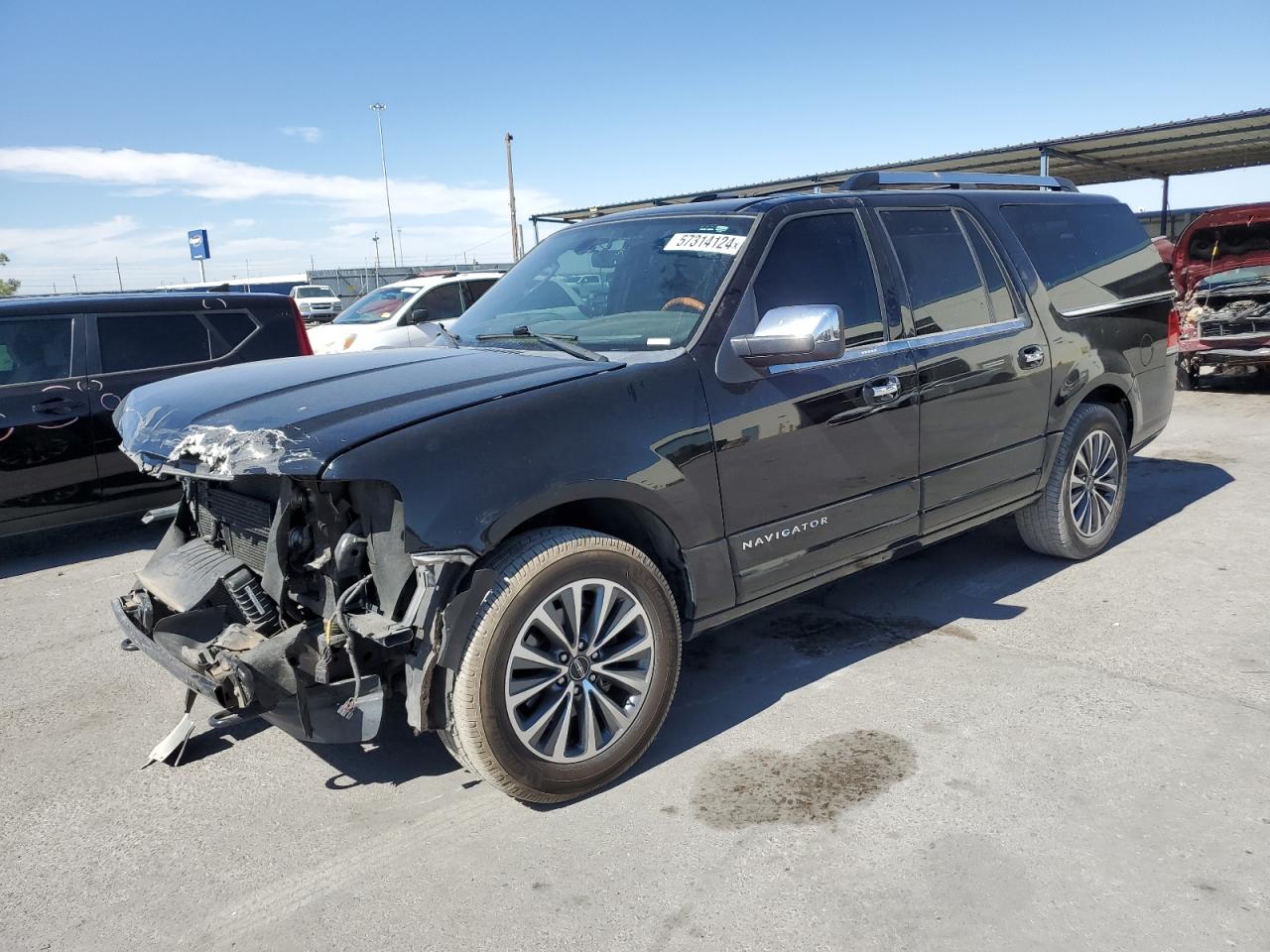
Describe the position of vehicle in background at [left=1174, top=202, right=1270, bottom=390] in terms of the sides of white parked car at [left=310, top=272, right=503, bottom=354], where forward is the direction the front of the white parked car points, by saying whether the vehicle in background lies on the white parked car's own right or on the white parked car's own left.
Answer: on the white parked car's own left

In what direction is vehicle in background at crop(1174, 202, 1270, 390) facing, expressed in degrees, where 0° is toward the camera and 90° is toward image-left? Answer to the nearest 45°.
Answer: approximately 0°

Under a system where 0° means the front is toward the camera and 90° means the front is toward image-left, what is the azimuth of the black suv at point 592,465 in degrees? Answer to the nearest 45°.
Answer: approximately 45°

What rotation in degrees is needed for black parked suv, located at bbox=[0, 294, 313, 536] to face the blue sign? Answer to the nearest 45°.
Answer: approximately 90° to its right

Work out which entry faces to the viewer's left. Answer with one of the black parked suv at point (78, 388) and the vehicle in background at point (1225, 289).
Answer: the black parked suv

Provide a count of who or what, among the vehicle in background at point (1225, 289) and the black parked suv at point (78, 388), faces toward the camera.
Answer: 1

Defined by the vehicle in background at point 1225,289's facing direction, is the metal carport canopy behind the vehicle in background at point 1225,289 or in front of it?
behind

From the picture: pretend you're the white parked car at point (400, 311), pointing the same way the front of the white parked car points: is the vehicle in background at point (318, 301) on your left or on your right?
on your right

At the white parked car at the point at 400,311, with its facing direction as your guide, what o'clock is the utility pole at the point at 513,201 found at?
The utility pole is roughly at 5 o'clock from the white parked car.

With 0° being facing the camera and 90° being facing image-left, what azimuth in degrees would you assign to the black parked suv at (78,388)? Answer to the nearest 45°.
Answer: approximately 90°

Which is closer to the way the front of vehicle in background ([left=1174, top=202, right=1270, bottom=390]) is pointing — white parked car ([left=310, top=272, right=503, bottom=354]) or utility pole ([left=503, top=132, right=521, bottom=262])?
the white parked car
